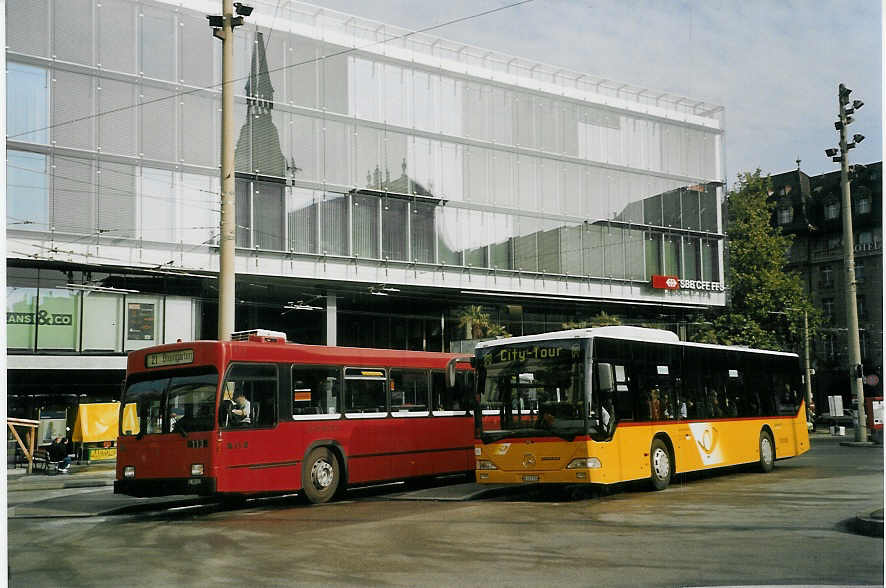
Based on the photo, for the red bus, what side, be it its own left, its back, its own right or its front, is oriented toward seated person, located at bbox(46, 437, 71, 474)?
right

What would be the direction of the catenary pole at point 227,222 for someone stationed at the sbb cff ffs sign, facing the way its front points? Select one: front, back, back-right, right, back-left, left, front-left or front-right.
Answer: right

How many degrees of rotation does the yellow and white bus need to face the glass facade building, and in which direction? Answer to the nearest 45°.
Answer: approximately 90° to its right

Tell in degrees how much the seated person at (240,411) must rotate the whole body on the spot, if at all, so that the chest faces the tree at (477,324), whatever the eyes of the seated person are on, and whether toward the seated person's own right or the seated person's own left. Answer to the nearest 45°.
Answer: approximately 180°

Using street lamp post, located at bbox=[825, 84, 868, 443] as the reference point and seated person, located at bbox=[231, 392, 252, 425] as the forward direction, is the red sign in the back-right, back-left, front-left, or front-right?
front-right

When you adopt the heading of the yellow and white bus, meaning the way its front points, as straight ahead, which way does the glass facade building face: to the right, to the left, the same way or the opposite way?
to the left

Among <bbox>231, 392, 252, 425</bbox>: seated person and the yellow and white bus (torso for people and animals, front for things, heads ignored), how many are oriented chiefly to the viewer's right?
0

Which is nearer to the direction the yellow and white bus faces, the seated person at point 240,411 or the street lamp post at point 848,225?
the seated person

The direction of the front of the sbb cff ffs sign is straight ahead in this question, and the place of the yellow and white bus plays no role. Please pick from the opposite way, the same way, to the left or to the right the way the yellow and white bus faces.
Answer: to the right

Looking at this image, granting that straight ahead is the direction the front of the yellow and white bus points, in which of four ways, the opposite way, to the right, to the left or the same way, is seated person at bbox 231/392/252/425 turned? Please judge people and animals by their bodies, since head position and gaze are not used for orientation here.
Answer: the same way

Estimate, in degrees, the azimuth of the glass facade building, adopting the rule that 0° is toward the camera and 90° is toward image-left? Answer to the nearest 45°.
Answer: approximately 315°

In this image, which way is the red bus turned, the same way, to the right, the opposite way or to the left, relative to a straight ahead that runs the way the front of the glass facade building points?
to the right

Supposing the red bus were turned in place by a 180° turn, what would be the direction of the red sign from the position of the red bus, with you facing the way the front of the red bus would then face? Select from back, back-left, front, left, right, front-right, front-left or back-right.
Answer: front

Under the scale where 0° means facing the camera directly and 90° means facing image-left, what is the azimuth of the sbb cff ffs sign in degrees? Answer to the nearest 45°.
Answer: approximately 315°
